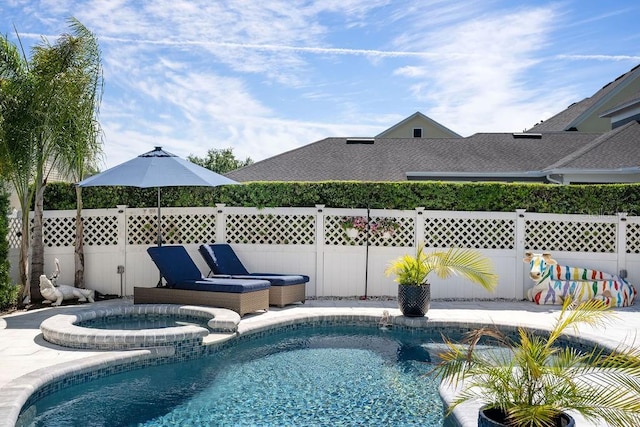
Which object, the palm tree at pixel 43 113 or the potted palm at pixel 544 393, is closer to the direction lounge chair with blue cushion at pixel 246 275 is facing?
the potted palm

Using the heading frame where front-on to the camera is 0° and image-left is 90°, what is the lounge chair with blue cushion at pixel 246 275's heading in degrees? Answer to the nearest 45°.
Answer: approximately 315°

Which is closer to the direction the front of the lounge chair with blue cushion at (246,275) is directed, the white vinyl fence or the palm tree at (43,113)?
the white vinyl fence

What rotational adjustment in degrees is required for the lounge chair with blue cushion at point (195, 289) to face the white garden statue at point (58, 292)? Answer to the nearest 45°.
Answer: approximately 180°

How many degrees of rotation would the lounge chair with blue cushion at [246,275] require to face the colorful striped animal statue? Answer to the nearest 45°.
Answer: approximately 45° to its left

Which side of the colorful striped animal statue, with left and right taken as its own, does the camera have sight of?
left

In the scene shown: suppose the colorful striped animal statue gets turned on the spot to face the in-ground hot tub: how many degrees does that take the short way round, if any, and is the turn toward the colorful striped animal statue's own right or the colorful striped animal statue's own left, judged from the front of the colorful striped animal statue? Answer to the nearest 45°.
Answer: approximately 45° to the colorful striped animal statue's own left

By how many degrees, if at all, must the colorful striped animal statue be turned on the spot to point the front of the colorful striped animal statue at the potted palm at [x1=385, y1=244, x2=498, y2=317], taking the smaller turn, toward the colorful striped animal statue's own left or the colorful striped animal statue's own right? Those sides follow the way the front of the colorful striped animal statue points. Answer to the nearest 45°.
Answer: approximately 45° to the colorful striped animal statue's own left

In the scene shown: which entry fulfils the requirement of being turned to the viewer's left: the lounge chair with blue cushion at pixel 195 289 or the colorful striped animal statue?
the colorful striped animal statue

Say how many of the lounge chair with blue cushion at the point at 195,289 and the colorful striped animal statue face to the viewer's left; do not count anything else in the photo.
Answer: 1

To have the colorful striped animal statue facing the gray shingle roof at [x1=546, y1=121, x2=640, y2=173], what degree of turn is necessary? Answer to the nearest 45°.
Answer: approximately 90° to its right
